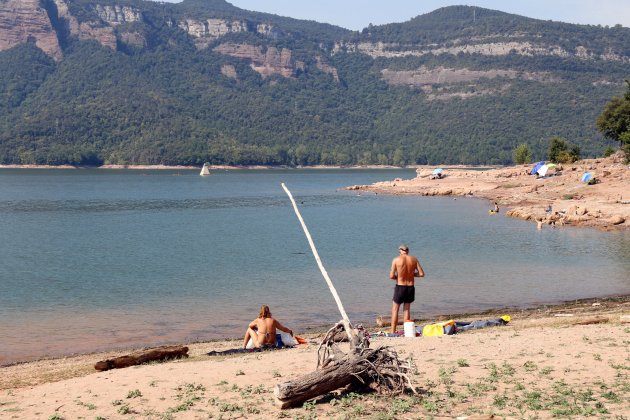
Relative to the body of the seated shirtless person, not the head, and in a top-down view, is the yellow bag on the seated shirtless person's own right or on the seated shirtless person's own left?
on the seated shirtless person's own right

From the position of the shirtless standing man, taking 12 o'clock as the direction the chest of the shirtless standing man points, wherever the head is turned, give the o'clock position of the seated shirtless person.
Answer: The seated shirtless person is roughly at 8 o'clock from the shirtless standing man.

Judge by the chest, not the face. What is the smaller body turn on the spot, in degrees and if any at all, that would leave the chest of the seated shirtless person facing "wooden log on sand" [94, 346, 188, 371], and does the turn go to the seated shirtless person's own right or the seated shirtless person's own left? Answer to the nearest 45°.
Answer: approximately 135° to the seated shirtless person's own left

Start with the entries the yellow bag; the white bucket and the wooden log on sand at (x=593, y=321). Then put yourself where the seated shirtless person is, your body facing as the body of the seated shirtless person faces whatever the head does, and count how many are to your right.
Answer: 3

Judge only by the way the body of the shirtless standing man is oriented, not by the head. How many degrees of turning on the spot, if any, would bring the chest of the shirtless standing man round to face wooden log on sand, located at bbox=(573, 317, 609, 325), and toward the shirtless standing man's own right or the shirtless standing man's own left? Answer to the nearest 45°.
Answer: approximately 90° to the shirtless standing man's own right

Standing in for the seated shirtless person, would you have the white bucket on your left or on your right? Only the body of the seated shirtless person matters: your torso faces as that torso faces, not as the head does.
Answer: on your right

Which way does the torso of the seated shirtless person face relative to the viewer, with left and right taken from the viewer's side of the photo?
facing away from the viewer

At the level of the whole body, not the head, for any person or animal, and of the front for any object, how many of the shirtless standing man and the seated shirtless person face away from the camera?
2

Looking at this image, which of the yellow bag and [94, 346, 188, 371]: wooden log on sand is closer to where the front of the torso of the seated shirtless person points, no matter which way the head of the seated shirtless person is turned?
the yellow bag
